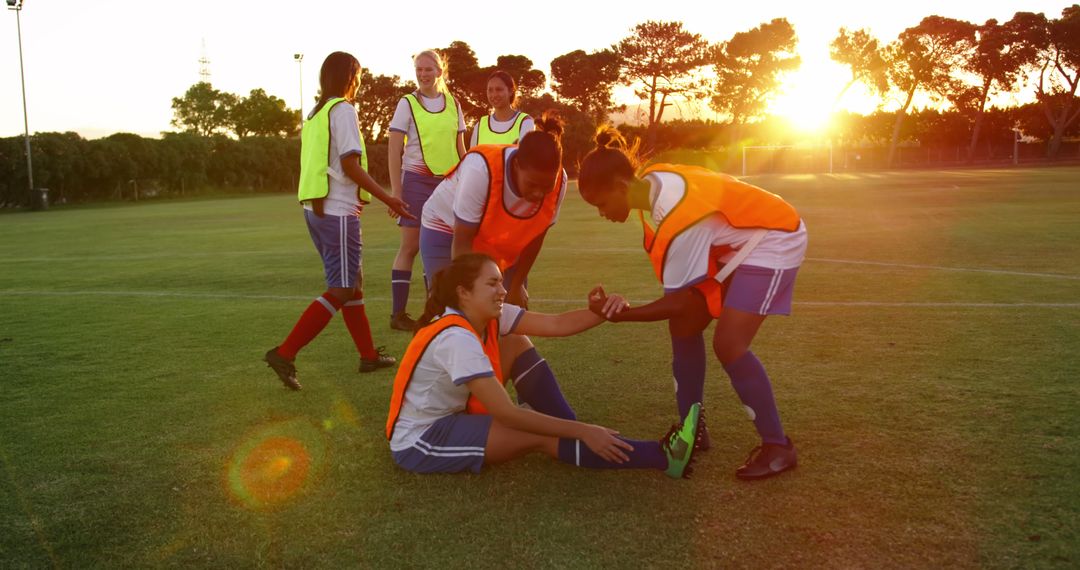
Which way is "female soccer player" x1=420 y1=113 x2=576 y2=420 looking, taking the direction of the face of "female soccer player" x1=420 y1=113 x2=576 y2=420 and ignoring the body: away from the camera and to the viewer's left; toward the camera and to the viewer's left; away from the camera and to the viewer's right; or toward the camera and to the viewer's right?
toward the camera and to the viewer's right

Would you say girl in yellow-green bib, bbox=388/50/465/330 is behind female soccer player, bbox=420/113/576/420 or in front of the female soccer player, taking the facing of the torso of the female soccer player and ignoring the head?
behind

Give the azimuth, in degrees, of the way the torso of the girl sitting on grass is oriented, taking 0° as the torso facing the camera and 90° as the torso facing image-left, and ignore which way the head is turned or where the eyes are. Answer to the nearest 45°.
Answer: approximately 270°

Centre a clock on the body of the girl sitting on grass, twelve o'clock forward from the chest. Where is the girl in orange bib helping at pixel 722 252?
The girl in orange bib helping is roughly at 12 o'clock from the girl sitting on grass.

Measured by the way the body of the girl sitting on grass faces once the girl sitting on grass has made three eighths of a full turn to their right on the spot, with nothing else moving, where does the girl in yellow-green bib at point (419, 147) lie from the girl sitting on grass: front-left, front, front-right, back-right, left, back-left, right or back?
back-right

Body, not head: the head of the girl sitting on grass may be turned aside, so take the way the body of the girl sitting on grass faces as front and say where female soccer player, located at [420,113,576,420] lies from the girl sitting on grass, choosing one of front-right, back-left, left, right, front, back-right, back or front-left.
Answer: left

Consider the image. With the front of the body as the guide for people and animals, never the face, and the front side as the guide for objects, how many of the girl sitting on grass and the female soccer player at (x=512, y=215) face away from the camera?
0

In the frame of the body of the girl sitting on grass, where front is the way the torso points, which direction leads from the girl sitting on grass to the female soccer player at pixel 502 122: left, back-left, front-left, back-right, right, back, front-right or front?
left

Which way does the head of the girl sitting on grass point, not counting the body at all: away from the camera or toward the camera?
toward the camera

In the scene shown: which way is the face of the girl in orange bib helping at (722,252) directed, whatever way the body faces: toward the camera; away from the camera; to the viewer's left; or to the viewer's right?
to the viewer's left

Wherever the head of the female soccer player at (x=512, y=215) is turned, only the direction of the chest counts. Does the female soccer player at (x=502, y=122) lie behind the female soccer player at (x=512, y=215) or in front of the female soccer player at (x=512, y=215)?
behind
